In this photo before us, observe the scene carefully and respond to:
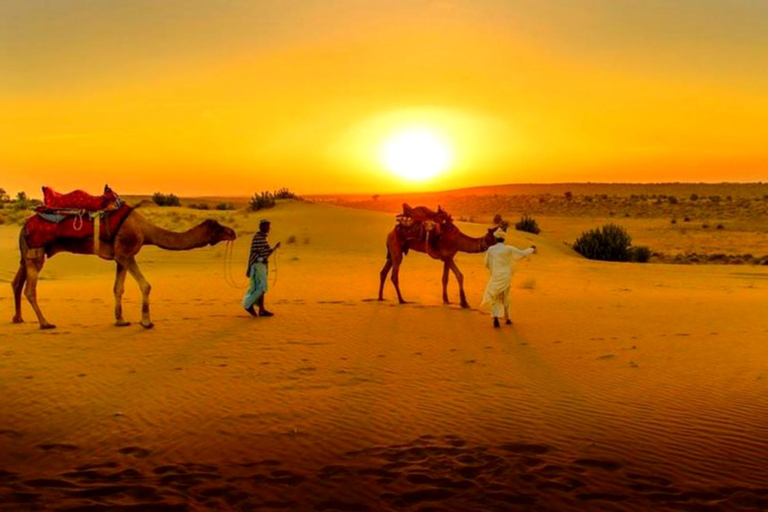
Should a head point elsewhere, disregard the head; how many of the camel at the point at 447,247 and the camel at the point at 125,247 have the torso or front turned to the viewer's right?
2

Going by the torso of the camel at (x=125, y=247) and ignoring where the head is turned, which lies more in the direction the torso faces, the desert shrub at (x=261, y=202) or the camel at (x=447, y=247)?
the camel

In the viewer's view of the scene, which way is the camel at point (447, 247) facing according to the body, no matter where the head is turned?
to the viewer's right

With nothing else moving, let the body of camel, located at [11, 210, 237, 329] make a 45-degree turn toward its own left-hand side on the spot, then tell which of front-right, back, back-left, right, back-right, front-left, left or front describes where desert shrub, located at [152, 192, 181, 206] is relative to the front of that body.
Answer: front-left

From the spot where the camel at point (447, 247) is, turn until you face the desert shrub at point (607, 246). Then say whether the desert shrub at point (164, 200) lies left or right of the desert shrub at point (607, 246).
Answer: left

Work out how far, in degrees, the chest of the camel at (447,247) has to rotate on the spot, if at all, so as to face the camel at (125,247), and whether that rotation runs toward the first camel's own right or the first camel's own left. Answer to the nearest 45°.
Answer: approximately 135° to the first camel's own right

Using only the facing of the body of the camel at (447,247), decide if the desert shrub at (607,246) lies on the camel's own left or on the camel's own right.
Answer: on the camel's own left

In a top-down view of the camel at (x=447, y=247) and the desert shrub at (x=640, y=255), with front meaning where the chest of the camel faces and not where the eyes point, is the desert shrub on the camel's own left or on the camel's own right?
on the camel's own left

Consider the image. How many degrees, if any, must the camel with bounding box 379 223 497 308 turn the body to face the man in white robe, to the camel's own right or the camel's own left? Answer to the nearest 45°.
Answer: approximately 90° to the camel's own right

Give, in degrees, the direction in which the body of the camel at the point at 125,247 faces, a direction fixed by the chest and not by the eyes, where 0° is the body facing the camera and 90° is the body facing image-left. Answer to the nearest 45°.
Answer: approximately 270°
